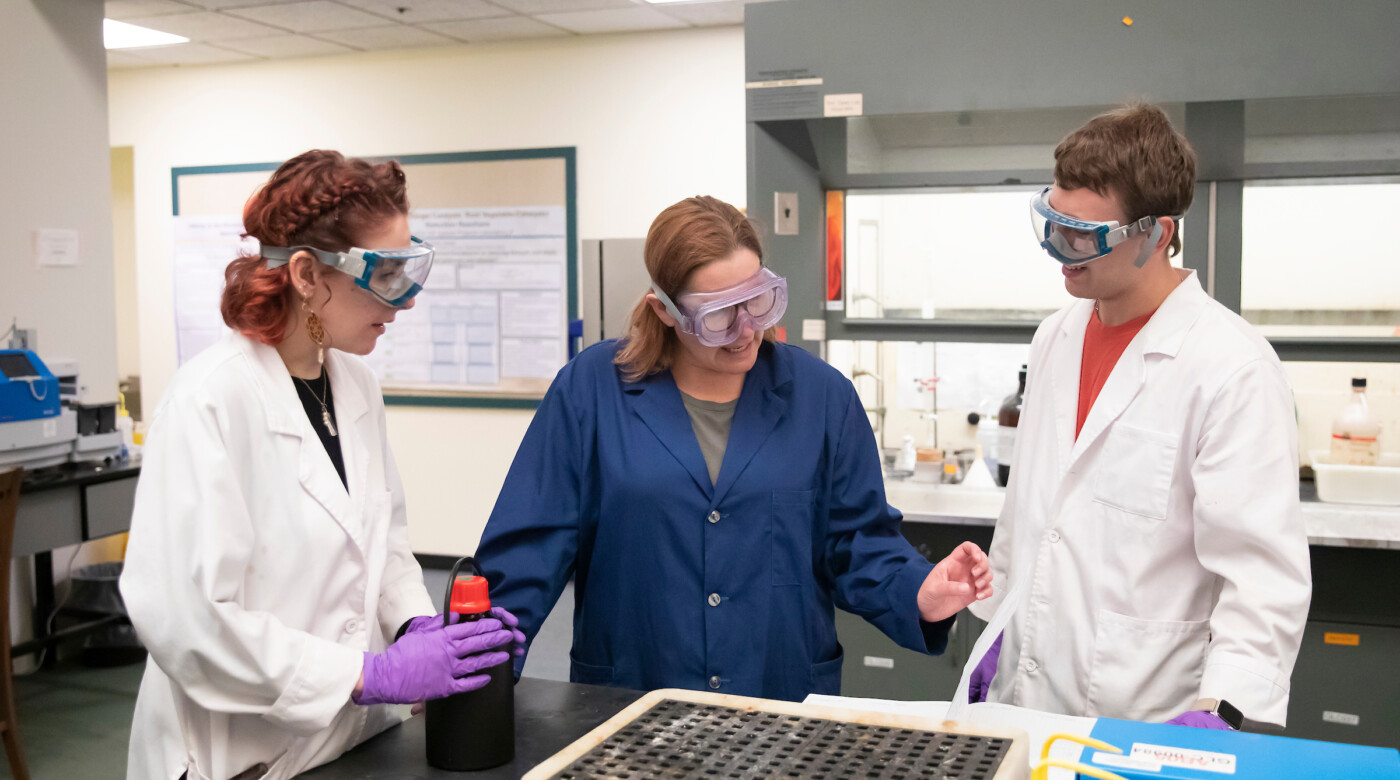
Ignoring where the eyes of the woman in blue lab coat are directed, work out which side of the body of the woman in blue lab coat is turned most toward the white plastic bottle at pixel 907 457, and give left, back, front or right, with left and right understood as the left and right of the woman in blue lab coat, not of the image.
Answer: back

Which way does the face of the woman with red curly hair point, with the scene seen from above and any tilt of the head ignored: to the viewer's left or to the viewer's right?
to the viewer's right

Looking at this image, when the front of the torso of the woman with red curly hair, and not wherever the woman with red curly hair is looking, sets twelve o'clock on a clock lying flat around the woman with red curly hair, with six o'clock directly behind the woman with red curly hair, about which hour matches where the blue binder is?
The blue binder is roughly at 12 o'clock from the woman with red curly hair.

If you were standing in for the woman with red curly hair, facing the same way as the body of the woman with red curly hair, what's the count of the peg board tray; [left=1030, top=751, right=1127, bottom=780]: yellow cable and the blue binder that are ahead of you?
3

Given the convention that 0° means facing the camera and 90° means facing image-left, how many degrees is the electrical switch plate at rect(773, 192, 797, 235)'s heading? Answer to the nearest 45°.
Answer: approximately 0°

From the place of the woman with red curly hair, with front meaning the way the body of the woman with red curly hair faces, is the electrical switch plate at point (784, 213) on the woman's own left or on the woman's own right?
on the woman's own left

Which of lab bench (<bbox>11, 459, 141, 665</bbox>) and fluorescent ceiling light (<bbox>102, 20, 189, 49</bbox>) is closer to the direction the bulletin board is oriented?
the lab bench

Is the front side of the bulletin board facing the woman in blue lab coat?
yes

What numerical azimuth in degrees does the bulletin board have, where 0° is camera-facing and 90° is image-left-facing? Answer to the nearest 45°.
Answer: approximately 0°

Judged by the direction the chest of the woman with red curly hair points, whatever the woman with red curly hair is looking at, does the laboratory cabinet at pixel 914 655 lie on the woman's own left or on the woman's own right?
on the woman's own left

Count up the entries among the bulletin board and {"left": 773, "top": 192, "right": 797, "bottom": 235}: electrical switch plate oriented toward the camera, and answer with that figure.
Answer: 2
